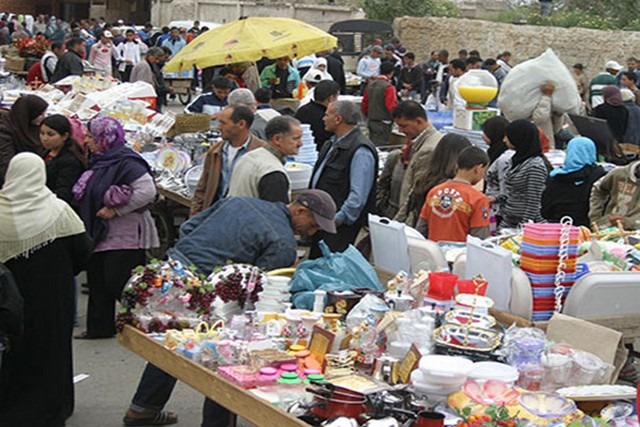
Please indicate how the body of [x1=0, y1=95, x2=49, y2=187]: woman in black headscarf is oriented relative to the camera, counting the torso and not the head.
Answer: to the viewer's right

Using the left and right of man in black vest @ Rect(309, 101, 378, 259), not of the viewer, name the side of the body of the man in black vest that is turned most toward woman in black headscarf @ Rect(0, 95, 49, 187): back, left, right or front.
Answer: front

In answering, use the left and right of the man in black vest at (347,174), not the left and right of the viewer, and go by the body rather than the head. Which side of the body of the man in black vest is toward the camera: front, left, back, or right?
left

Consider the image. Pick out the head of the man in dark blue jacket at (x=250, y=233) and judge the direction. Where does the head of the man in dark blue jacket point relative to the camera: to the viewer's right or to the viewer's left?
to the viewer's right

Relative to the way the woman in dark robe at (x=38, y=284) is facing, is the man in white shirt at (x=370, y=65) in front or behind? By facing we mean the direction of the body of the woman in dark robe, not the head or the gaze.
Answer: in front

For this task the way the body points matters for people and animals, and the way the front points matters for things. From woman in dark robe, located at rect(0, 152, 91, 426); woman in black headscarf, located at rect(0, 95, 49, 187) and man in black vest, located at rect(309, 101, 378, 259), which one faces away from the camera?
the woman in dark robe

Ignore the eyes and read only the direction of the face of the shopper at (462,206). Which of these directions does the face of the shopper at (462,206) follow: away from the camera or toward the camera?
away from the camera
